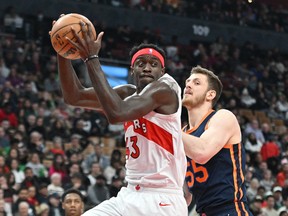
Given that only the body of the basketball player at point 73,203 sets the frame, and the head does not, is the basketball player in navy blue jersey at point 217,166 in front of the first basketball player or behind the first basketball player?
in front

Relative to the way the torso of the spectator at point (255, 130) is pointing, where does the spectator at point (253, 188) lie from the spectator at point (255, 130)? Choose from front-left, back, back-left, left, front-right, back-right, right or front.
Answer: front-left

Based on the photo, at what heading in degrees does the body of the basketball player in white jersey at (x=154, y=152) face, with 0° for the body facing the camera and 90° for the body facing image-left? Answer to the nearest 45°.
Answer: approximately 45°

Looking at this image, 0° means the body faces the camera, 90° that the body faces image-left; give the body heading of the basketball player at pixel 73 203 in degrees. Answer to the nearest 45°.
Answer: approximately 0°

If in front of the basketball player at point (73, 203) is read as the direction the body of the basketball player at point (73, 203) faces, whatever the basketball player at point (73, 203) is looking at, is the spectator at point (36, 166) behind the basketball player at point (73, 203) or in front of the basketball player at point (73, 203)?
behind

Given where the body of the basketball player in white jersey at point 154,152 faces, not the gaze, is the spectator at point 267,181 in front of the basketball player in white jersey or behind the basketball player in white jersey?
behind

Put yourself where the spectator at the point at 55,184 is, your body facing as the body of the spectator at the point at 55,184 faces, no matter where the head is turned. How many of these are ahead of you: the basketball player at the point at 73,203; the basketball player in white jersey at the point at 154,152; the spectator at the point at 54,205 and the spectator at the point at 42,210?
4

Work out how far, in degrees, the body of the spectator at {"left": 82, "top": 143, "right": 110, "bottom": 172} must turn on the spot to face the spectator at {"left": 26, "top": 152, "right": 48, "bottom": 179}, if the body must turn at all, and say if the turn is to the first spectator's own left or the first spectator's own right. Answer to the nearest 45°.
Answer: approximately 45° to the first spectator's own right

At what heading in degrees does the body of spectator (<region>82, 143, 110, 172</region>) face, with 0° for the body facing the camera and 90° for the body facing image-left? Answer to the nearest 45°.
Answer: approximately 0°
